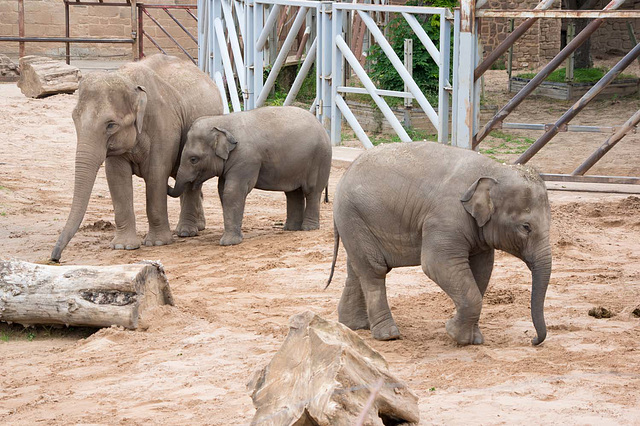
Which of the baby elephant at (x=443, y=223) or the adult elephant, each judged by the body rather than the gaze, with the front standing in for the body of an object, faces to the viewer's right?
the baby elephant

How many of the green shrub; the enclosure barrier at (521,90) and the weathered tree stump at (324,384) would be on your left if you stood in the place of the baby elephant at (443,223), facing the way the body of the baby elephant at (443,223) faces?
2

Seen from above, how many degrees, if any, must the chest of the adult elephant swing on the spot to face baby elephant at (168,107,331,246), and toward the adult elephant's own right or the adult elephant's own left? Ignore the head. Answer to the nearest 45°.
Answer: approximately 135° to the adult elephant's own left

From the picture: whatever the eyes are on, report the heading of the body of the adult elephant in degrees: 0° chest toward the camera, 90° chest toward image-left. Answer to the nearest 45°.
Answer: approximately 45°

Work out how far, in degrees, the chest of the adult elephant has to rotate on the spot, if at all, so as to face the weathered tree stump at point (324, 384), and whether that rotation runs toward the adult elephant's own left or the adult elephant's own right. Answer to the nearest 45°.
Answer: approximately 45° to the adult elephant's own left

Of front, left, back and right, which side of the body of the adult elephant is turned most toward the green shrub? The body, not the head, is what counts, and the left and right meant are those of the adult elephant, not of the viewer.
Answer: back

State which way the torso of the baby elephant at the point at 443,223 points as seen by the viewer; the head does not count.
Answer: to the viewer's right

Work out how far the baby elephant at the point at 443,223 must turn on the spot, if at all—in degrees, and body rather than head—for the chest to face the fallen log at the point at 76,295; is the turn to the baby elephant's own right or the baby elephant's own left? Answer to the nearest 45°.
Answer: approximately 180°

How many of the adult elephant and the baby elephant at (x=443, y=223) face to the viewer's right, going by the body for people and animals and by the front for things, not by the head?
1

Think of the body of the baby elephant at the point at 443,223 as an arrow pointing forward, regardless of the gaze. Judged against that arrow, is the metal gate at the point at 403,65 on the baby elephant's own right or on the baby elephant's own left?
on the baby elephant's own left
